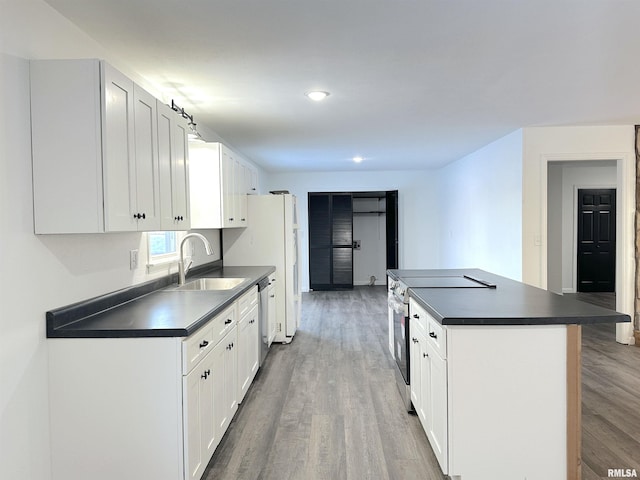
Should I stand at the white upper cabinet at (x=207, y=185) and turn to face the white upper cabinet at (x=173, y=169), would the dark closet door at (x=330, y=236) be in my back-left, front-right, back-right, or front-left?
back-left

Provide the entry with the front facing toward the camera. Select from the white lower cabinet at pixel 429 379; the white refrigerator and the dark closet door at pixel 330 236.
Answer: the dark closet door

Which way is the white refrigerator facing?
to the viewer's right

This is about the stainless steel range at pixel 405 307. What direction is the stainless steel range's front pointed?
to the viewer's left

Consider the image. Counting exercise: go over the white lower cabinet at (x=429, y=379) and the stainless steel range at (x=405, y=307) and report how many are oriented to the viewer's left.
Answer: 2

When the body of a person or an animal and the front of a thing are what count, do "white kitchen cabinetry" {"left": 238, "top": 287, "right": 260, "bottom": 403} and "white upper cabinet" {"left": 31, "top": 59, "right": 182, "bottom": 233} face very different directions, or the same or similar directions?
same or similar directions

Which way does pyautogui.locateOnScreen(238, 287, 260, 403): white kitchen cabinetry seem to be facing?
to the viewer's right

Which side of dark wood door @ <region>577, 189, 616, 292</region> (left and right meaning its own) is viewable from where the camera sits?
front

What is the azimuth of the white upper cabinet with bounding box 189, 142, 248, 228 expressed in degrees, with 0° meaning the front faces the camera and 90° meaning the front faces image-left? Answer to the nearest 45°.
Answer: approximately 270°

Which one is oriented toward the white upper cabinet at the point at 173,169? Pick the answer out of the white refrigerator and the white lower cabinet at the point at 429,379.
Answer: the white lower cabinet

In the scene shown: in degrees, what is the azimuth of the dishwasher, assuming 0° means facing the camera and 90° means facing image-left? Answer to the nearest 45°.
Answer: approximately 270°

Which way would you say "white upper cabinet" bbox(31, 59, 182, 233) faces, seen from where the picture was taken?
facing the viewer and to the right of the viewer

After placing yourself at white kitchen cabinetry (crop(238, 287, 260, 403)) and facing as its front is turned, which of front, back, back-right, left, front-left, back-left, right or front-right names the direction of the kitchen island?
front-right

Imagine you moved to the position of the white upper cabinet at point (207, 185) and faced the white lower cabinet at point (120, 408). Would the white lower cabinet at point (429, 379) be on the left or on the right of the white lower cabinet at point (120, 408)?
left

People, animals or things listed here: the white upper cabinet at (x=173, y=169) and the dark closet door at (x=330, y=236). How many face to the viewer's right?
1

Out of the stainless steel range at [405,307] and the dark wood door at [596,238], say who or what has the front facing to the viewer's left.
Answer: the stainless steel range

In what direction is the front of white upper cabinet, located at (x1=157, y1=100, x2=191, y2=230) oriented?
to the viewer's right

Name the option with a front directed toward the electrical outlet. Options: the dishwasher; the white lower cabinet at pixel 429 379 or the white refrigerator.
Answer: the white lower cabinet

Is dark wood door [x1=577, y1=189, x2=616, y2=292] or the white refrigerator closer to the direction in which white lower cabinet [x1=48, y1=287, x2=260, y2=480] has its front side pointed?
the dark wood door
